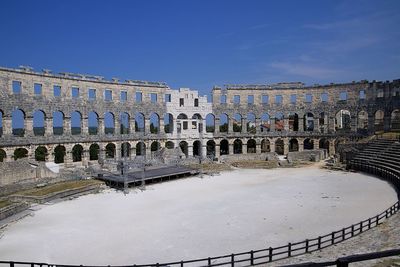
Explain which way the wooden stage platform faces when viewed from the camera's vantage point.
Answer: facing the viewer and to the right of the viewer

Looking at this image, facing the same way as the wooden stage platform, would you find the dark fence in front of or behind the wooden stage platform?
in front
